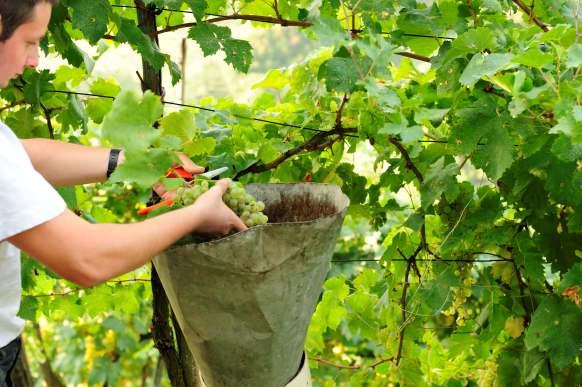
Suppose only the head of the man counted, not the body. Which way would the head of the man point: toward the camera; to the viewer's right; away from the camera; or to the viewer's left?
to the viewer's right

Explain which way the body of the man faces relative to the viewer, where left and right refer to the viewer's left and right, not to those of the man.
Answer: facing to the right of the viewer
